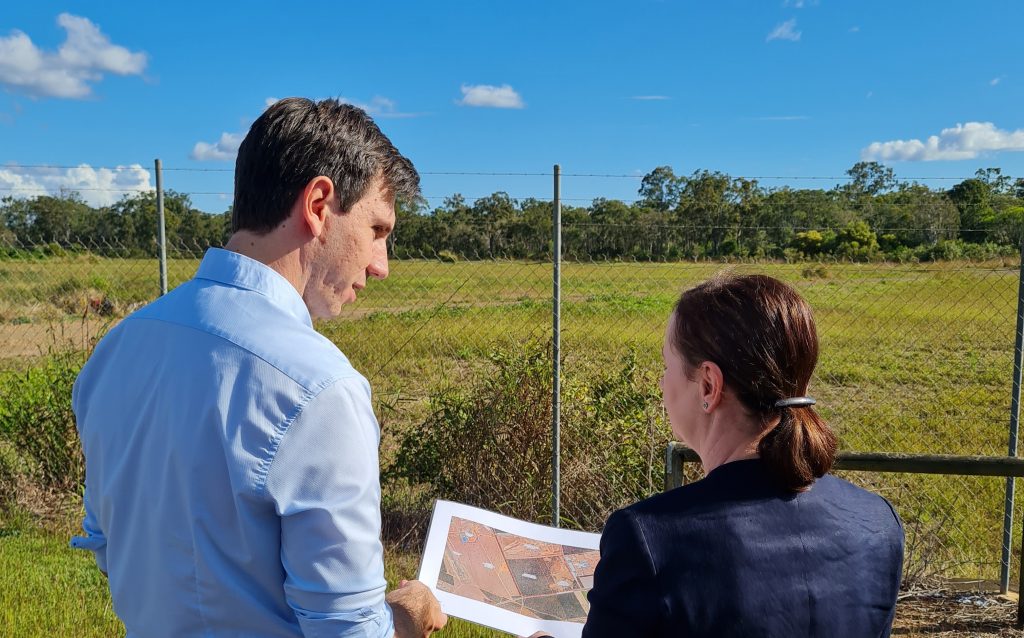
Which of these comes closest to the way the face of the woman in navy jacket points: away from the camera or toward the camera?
away from the camera

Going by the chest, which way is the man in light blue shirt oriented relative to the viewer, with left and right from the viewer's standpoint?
facing away from the viewer and to the right of the viewer

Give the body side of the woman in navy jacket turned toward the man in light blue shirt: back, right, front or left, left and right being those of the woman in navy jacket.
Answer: left

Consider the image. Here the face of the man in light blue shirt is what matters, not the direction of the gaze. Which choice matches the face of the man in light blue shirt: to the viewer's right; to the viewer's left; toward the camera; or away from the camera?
to the viewer's right

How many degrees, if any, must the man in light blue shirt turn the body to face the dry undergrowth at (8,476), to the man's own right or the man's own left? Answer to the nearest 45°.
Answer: approximately 45° to the man's own left

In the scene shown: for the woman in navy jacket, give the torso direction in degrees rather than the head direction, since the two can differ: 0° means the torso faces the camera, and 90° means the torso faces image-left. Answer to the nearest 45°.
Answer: approximately 135°

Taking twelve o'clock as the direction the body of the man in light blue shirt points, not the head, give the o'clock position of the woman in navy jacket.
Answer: The woman in navy jacket is roughly at 2 o'clock from the man in light blue shirt.

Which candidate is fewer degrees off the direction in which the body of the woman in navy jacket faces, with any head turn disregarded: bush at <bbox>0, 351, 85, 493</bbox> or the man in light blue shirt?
the bush
